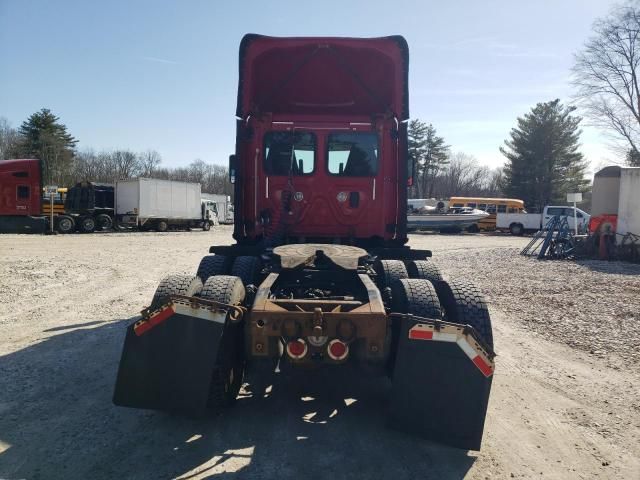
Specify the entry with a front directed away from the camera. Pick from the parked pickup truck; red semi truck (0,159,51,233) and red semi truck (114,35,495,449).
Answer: red semi truck (114,35,495,449)

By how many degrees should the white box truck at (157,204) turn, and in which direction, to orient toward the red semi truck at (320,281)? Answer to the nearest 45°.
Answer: approximately 135° to its right

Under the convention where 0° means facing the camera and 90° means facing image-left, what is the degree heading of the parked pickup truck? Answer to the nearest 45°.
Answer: approximately 270°

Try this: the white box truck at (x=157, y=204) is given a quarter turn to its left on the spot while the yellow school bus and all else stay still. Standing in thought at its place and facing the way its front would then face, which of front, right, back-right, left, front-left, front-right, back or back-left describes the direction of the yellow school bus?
back-right

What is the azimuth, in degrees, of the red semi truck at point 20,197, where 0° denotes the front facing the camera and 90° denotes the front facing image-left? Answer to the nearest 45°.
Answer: approximately 90°

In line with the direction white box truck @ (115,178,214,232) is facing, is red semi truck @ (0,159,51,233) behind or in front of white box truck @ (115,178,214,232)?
behind

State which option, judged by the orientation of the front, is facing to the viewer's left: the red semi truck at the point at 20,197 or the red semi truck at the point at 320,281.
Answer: the red semi truck at the point at 20,197

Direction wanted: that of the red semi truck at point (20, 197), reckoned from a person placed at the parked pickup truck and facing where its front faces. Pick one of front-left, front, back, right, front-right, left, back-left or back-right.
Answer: back-right

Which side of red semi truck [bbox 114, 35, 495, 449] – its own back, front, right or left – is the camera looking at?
back

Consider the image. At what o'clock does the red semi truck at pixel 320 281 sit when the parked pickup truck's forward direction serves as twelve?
The red semi truck is roughly at 3 o'clock from the parked pickup truck.

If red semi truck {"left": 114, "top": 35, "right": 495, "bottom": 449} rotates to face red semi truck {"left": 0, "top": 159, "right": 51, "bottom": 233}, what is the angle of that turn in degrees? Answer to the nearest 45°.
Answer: approximately 45° to its left

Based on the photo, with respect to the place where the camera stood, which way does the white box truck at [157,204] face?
facing away from the viewer and to the right of the viewer
